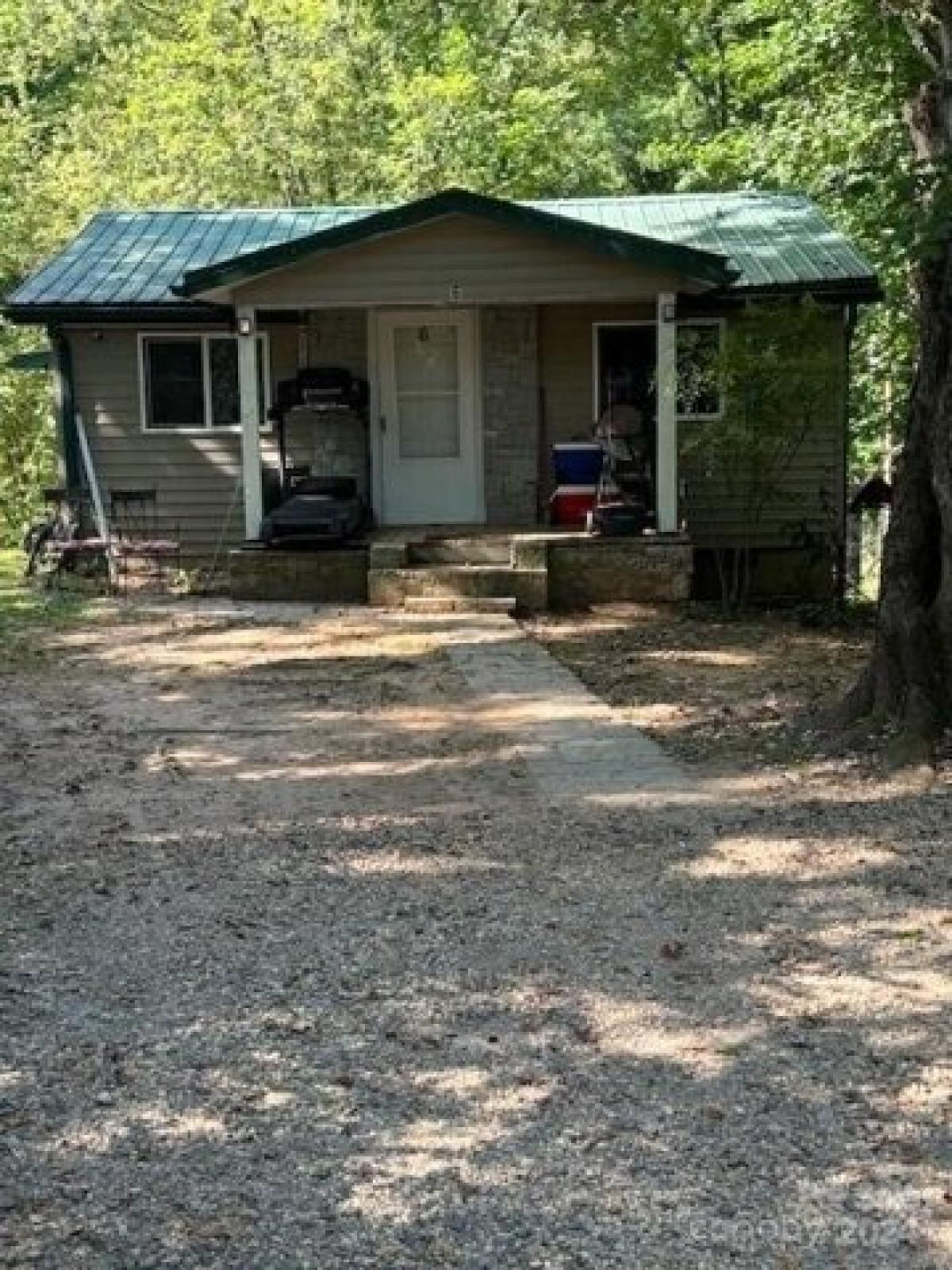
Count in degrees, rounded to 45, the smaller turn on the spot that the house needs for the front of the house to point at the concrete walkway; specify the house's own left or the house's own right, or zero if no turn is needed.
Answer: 0° — it already faces it

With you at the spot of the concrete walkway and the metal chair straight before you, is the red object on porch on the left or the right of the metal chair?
right

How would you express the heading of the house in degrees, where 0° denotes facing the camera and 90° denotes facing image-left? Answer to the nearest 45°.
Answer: approximately 0°
